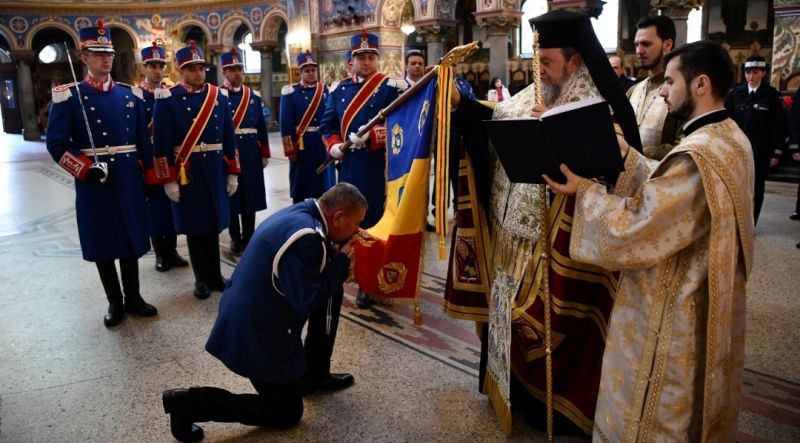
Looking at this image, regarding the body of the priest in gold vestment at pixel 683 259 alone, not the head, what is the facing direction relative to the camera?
to the viewer's left

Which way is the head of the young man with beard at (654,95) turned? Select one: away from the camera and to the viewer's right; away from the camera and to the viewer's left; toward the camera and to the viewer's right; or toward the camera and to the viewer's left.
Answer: toward the camera and to the viewer's left

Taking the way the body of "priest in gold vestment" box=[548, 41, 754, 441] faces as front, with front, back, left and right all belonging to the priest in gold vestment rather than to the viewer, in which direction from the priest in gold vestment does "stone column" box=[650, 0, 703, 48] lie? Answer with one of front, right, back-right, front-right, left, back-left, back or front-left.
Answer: right

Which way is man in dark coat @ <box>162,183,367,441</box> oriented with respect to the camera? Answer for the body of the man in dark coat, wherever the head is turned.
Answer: to the viewer's right

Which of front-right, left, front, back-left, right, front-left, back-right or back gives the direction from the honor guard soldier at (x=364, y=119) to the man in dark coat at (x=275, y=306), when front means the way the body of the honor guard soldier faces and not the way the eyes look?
front

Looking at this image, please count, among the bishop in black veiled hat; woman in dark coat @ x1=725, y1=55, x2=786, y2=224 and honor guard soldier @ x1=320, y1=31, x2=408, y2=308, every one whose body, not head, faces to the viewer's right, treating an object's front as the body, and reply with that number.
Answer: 0

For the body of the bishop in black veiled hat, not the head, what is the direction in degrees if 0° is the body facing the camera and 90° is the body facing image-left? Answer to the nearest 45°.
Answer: approximately 45°

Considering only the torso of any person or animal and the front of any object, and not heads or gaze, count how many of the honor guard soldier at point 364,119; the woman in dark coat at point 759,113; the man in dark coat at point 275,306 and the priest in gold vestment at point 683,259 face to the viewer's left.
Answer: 1

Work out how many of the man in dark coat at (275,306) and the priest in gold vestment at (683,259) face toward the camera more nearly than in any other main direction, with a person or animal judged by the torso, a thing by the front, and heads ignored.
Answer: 0

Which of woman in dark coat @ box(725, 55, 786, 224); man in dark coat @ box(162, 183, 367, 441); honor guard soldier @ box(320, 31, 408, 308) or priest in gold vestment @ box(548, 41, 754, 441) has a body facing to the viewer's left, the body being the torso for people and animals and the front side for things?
the priest in gold vestment

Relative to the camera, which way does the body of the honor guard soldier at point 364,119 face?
toward the camera
